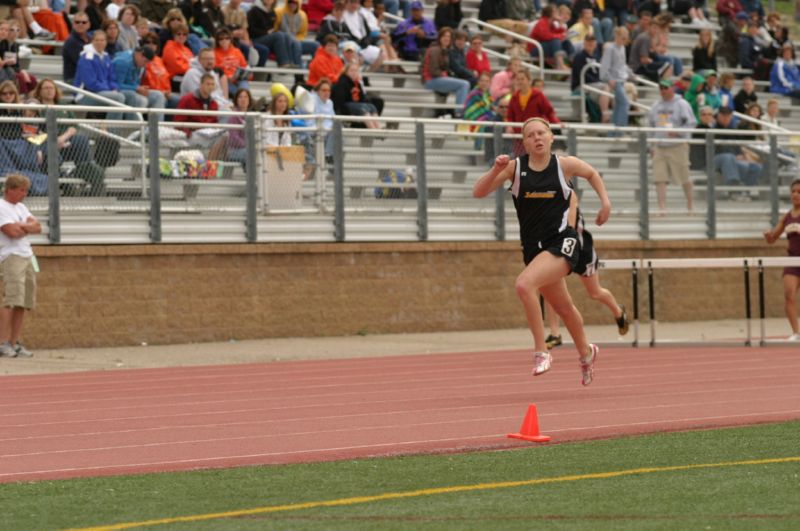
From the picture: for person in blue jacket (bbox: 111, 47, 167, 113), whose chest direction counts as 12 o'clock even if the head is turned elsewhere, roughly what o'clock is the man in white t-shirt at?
The man in white t-shirt is roughly at 2 o'clock from the person in blue jacket.

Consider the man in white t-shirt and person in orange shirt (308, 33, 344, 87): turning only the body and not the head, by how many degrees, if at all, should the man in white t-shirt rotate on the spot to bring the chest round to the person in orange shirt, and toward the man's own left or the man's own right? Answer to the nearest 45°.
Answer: approximately 90° to the man's own left

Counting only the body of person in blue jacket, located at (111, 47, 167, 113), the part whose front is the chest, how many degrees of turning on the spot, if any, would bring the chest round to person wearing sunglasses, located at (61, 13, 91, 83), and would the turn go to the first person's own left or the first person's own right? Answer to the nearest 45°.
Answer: approximately 135° to the first person's own right

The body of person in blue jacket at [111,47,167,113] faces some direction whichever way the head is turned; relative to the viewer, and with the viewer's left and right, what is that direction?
facing the viewer and to the right of the viewer

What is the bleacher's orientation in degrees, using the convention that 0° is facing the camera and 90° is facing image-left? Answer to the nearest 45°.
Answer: approximately 0°

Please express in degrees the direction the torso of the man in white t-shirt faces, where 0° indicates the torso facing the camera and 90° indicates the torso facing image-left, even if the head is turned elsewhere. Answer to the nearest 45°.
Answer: approximately 315°
